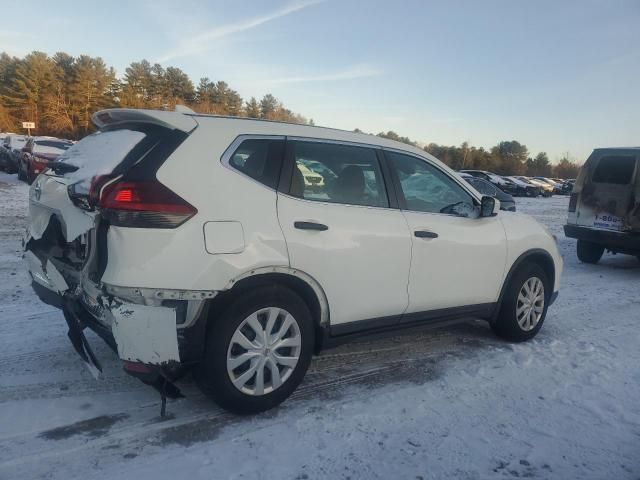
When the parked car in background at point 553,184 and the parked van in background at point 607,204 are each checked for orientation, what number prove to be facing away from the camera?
1

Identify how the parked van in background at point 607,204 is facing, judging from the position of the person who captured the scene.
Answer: facing away from the viewer

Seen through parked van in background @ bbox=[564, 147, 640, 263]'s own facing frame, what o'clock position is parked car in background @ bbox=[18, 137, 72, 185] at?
parked car in background @ bbox=[18, 137, 72, 185] is roughly at 9 o'clock from parked van in background @ bbox=[564, 147, 640, 263].

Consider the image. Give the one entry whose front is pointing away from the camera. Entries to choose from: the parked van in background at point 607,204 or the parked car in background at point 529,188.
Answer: the parked van in background at point 607,204

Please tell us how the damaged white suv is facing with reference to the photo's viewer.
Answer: facing away from the viewer and to the right of the viewer

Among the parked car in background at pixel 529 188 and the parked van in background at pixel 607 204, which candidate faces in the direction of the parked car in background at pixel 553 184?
the parked van in background at pixel 607 204

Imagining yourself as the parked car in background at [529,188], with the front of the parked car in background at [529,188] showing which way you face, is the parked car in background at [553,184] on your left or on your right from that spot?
on your left

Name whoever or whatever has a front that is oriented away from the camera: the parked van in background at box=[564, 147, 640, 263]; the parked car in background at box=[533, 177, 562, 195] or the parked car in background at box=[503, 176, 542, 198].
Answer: the parked van in background at box=[564, 147, 640, 263]

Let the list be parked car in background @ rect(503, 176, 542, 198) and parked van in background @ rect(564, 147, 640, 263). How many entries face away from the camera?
1

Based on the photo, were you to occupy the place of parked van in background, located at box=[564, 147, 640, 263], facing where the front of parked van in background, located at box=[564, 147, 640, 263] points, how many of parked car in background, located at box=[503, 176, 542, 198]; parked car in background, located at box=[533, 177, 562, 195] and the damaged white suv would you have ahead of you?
2
